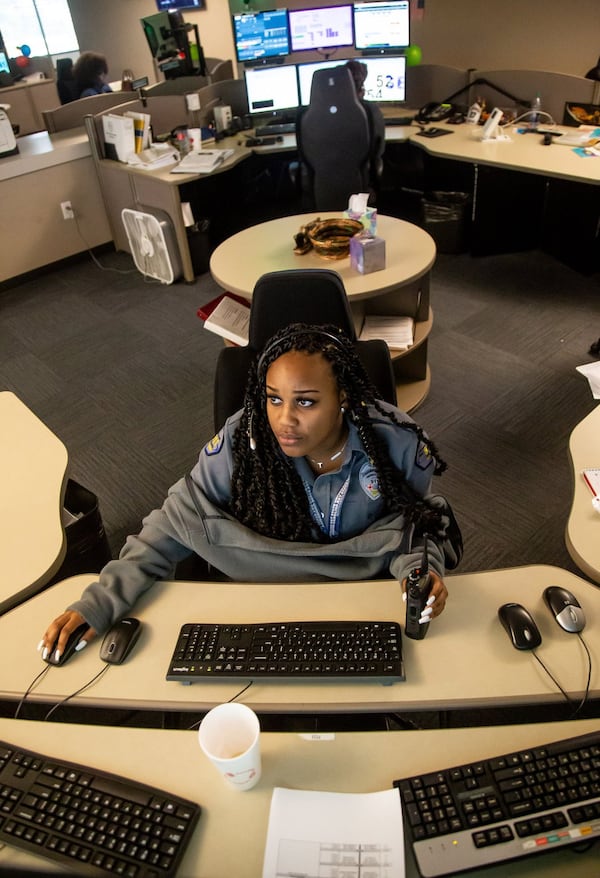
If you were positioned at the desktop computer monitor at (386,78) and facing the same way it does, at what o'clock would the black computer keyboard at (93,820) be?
The black computer keyboard is roughly at 12 o'clock from the desktop computer monitor.

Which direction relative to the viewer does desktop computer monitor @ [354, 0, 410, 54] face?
toward the camera

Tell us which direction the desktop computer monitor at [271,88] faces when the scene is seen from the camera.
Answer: facing the viewer

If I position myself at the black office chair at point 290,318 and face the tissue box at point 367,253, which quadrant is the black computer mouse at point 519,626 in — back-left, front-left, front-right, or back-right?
back-right

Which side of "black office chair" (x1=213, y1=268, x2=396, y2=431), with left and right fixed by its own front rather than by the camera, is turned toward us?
front

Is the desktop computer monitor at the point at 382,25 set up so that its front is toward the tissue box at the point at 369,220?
yes

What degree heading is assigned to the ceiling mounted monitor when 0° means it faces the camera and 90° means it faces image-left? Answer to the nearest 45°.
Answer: approximately 0°

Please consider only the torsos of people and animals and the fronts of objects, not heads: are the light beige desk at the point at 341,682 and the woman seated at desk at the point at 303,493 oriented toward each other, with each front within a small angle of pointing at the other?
yes

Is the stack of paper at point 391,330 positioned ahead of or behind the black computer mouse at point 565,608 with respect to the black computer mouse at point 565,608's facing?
behind
